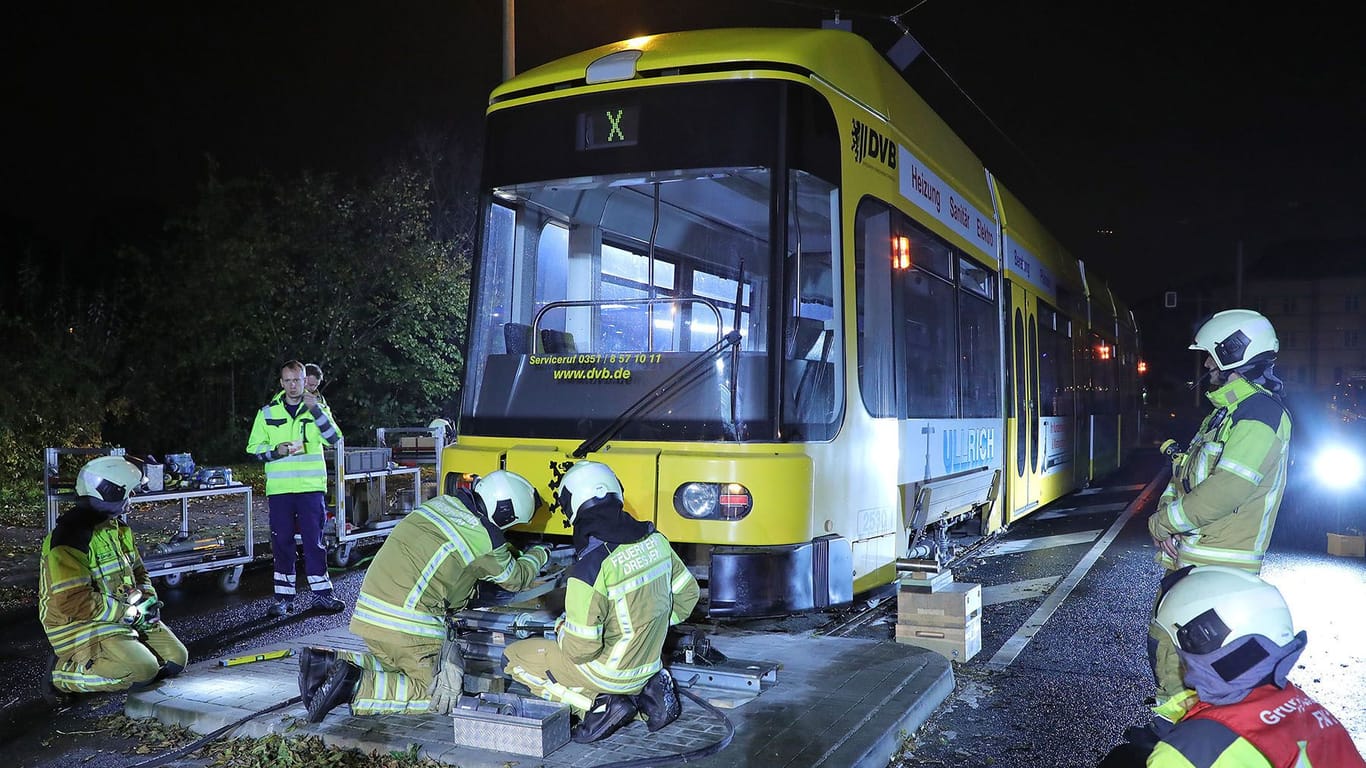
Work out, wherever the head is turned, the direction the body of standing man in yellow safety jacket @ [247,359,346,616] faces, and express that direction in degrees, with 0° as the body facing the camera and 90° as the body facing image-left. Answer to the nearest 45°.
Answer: approximately 0°

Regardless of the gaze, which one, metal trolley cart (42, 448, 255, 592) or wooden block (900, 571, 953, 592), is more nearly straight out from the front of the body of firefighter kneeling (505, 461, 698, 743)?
the metal trolley cart

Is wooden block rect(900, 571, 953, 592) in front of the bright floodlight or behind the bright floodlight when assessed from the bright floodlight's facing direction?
in front

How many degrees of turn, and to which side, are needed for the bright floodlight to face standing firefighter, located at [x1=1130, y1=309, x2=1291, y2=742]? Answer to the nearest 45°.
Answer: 0° — it already faces them

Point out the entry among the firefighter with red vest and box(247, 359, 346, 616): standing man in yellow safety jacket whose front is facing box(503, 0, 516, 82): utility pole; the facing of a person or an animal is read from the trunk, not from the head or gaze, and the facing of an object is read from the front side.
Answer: the firefighter with red vest

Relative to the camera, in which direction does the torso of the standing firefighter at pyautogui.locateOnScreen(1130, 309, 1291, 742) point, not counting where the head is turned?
to the viewer's left

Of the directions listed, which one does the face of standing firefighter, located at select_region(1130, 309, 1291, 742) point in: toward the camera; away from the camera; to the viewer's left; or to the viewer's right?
to the viewer's left

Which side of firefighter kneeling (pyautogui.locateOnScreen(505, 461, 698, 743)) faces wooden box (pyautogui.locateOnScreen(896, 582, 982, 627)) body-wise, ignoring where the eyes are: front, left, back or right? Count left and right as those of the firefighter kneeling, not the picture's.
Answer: right

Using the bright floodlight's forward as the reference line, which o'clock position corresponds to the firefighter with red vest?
The firefighter with red vest is roughly at 12 o'clock from the bright floodlight.

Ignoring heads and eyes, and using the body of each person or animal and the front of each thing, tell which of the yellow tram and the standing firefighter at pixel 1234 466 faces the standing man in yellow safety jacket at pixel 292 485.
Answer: the standing firefighter at pixel 1234 466

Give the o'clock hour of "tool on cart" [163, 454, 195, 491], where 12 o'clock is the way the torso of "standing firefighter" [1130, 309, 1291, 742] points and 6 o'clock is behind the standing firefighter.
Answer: The tool on cart is roughly at 12 o'clock from the standing firefighter.

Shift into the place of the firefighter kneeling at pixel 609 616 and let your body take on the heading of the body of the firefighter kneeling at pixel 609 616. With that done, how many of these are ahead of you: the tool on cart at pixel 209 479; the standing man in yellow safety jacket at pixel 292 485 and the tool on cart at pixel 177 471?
3

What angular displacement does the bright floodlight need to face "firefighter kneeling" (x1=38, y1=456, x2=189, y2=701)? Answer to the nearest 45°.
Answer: approximately 45° to its right

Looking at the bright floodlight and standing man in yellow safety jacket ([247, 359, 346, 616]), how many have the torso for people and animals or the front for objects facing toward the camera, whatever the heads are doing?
2
